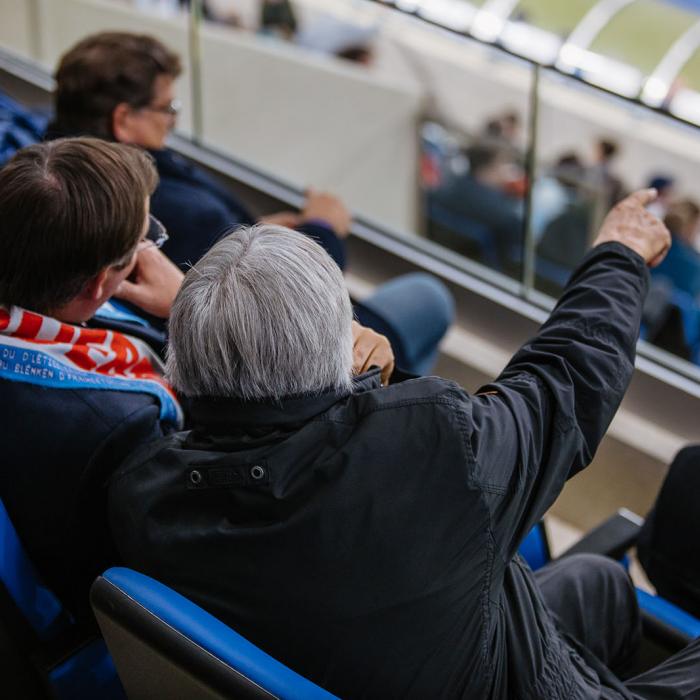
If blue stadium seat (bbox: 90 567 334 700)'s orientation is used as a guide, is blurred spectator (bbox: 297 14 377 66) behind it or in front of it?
in front

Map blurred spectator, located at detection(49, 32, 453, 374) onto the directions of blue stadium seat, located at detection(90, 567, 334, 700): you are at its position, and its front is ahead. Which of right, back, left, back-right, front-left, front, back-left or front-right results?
front-left

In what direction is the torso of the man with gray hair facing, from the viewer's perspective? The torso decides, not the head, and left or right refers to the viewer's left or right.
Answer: facing away from the viewer and to the right of the viewer

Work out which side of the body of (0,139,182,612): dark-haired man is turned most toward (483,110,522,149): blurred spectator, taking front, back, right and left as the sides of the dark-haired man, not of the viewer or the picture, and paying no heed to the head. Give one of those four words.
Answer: front

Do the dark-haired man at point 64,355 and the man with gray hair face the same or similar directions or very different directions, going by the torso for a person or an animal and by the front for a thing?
same or similar directions

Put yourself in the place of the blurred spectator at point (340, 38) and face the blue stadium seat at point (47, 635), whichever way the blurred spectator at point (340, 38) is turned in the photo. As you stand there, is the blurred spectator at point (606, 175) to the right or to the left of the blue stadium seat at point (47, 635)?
left

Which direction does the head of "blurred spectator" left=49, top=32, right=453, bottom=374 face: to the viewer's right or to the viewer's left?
to the viewer's right

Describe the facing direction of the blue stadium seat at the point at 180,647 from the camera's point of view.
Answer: facing away from the viewer and to the right of the viewer

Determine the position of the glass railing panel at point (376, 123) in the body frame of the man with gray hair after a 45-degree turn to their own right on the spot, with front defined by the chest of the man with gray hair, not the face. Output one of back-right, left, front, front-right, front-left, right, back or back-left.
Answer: left

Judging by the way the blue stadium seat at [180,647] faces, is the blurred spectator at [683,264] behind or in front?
in front

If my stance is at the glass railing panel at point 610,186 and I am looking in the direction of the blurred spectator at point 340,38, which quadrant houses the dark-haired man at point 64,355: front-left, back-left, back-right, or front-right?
back-left

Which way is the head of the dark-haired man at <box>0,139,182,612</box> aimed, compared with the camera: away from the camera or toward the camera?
away from the camera

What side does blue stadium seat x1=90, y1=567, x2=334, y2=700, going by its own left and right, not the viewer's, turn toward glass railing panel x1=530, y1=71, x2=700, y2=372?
front

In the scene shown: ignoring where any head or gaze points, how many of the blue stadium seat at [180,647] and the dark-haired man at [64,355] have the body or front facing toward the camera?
0

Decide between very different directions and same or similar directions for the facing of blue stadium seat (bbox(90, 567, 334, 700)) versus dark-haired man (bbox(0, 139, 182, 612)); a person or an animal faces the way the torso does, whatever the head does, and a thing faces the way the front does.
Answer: same or similar directions

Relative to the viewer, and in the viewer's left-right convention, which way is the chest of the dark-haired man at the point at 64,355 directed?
facing away from the viewer and to the right of the viewer

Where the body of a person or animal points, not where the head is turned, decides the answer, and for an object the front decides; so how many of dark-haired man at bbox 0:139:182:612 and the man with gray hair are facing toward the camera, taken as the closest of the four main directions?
0
